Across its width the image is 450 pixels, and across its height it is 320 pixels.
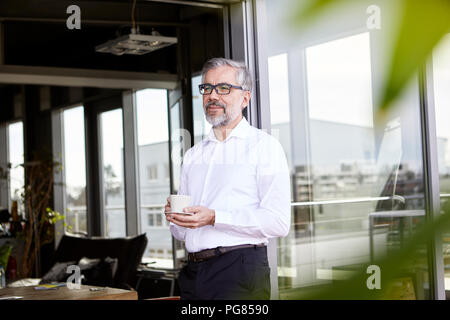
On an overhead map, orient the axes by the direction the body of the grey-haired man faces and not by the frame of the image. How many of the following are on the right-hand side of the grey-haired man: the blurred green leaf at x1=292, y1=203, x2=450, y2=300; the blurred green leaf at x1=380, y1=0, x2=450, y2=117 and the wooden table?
1

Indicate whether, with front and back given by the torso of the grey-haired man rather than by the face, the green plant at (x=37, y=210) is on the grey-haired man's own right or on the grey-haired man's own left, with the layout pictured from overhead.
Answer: on the grey-haired man's own right

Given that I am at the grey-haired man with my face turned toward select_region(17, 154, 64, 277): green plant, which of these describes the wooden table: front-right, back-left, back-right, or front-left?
front-left

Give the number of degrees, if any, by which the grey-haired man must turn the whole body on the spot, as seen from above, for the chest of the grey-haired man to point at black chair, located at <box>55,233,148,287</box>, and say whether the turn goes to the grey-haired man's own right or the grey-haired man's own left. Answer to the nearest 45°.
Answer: approximately 135° to the grey-haired man's own right

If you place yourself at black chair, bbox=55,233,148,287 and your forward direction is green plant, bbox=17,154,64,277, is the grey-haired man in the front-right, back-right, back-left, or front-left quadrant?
back-left

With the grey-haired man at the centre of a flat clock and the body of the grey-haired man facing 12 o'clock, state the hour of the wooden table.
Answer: The wooden table is roughly at 3 o'clock from the grey-haired man.

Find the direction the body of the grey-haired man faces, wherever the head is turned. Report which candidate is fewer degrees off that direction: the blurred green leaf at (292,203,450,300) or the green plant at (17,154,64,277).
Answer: the blurred green leaf

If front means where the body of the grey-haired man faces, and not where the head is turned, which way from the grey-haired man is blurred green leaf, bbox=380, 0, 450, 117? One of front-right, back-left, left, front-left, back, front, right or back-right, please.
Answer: front-left

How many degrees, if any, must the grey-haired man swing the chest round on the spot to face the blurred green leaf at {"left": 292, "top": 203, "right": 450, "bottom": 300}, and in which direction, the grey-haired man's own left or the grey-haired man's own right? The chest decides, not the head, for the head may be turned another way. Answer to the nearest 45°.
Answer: approximately 45° to the grey-haired man's own left

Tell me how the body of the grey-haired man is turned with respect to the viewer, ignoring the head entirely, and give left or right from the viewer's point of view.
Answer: facing the viewer and to the left of the viewer

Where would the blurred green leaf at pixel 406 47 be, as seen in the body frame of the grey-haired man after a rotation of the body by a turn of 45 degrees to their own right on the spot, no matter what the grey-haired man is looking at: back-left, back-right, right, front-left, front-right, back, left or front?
left

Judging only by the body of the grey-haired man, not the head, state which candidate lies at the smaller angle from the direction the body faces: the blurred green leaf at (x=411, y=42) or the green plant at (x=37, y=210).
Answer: the blurred green leaf
